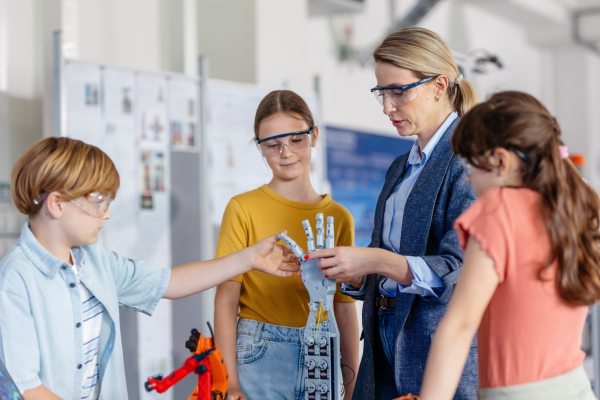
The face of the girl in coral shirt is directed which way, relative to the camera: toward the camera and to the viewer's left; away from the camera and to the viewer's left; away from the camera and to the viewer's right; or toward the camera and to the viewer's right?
away from the camera and to the viewer's left

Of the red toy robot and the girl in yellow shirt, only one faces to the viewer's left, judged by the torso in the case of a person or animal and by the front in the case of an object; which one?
the red toy robot

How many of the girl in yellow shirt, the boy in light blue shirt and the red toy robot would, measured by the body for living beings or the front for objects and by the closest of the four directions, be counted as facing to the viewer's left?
1

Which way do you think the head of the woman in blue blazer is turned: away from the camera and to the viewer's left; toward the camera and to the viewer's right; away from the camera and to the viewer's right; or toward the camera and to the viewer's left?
toward the camera and to the viewer's left

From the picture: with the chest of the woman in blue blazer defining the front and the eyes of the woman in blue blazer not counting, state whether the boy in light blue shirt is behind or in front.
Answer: in front

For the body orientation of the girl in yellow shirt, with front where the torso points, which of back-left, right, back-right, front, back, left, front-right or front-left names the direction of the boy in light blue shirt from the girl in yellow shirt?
front-right

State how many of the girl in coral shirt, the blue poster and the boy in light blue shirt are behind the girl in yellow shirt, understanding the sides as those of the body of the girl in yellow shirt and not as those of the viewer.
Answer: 1

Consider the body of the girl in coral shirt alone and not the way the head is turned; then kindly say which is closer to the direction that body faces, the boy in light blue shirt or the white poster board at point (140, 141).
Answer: the white poster board

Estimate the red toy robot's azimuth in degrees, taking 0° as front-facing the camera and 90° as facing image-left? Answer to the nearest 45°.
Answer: approximately 90°

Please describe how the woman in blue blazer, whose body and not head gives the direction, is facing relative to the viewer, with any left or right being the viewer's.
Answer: facing the viewer and to the left of the viewer

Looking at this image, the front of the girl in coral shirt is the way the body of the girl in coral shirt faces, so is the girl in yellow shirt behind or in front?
in front
